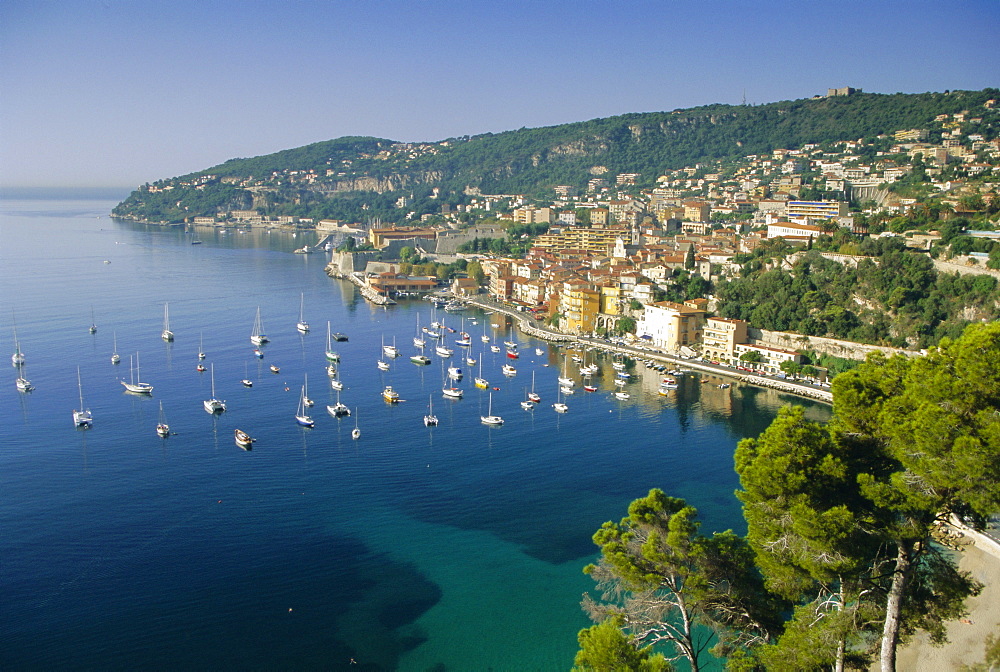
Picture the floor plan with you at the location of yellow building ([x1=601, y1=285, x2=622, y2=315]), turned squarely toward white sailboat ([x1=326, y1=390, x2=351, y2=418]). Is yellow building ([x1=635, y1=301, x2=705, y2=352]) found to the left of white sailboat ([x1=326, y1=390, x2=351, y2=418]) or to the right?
left

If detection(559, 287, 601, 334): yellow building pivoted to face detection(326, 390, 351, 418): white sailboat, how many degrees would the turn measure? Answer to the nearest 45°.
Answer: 0° — it already faces it

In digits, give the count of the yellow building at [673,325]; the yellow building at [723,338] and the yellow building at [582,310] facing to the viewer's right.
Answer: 0

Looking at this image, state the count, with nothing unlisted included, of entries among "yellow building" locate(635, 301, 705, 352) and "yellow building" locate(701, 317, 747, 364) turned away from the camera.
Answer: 0

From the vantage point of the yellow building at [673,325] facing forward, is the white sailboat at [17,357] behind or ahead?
ahead

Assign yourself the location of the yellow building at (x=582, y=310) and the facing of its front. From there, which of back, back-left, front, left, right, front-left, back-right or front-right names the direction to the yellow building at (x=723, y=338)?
left

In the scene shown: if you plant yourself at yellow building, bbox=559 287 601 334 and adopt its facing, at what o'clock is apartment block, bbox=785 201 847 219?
The apartment block is roughly at 6 o'clock from the yellow building.

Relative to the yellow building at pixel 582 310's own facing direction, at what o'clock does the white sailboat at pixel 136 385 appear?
The white sailboat is roughly at 12 o'clock from the yellow building.

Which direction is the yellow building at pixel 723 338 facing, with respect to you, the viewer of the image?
facing the viewer and to the left of the viewer

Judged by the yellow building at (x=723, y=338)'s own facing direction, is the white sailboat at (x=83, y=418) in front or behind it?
in front

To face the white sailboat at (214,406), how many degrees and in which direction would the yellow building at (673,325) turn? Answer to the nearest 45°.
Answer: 0° — it already faces it

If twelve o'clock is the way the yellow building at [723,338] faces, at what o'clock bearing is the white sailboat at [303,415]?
The white sailboat is roughly at 12 o'clock from the yellow building.

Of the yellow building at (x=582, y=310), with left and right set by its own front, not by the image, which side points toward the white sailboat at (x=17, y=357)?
front
